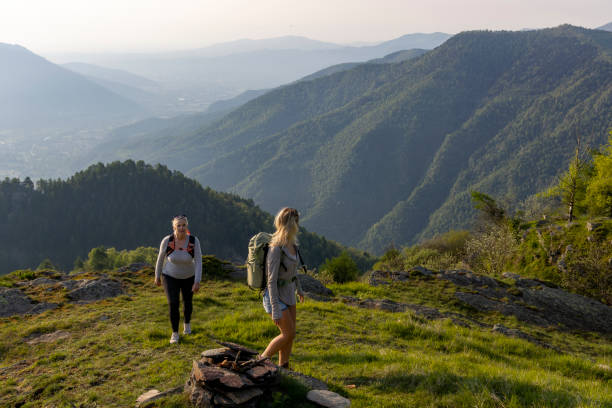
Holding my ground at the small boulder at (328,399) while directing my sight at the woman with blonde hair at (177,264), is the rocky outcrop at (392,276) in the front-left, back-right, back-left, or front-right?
front-right

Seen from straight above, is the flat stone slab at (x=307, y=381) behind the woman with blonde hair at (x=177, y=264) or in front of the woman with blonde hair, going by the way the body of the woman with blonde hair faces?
in front

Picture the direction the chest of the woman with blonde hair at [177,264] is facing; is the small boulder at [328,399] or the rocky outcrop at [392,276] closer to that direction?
the small boulder

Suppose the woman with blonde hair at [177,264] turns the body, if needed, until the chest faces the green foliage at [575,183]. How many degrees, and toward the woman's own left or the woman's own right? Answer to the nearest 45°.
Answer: approximately 135° to the woman's own left

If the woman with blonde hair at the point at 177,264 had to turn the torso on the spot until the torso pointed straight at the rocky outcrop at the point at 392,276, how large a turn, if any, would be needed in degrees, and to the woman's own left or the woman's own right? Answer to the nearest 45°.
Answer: approximately 135° to the woman's own left

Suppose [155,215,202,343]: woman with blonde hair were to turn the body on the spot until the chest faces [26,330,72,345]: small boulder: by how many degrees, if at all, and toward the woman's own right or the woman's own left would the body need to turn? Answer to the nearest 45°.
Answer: approximately 135° to the woman's own right

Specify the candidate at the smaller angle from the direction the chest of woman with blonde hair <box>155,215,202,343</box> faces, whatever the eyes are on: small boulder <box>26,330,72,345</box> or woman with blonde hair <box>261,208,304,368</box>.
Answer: the woman with blonde hair

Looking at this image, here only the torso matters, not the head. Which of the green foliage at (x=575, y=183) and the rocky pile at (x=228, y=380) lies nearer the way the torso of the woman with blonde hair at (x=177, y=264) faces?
the rocky pile

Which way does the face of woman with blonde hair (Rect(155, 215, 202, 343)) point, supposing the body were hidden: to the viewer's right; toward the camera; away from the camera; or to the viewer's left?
toward the camera

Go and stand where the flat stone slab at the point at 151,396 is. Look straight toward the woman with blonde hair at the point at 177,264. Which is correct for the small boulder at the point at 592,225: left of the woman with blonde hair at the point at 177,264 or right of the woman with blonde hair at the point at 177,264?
right

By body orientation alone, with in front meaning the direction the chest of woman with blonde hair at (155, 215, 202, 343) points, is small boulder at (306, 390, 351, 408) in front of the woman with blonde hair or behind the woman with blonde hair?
in front

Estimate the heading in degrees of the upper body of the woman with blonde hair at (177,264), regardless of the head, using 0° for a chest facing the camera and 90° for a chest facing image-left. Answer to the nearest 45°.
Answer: approximately 0°

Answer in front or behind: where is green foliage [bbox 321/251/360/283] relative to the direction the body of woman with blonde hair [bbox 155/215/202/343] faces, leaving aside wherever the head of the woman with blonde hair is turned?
behind
